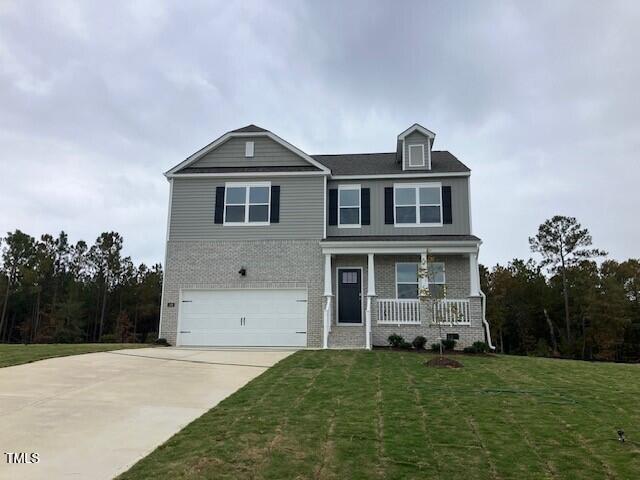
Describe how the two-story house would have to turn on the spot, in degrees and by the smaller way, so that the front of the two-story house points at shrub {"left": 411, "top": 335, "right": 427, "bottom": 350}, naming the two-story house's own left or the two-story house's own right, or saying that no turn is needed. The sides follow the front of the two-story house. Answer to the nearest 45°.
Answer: approximately 90° to the two-story house's own left

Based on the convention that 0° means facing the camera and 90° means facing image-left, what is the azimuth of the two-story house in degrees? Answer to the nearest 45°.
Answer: approximately 0°

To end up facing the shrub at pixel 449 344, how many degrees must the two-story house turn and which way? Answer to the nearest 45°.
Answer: approximately 90° to its left
